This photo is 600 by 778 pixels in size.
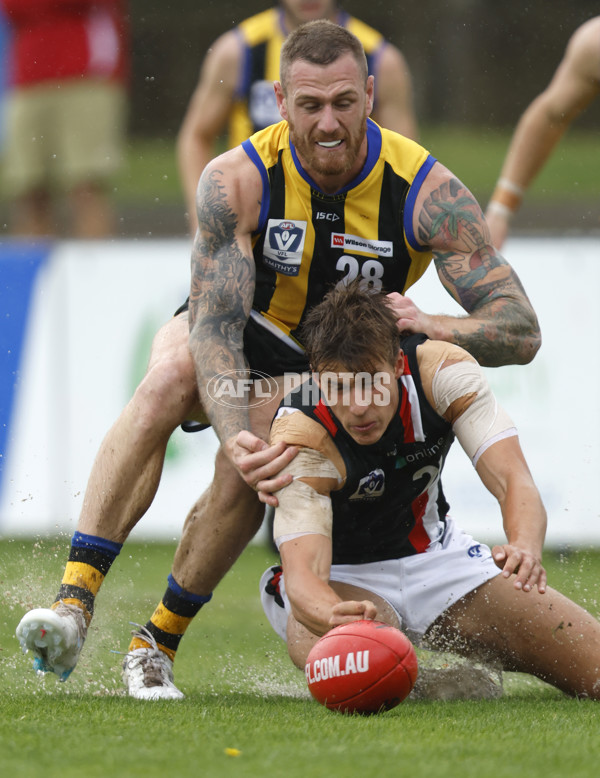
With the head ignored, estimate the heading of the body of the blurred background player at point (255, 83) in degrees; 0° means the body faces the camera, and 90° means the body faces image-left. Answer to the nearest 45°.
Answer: approximately 0°

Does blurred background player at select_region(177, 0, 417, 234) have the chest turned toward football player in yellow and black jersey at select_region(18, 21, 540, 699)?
yes

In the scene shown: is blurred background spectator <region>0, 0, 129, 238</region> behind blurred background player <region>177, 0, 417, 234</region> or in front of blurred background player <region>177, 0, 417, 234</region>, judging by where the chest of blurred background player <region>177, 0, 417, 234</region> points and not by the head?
behind

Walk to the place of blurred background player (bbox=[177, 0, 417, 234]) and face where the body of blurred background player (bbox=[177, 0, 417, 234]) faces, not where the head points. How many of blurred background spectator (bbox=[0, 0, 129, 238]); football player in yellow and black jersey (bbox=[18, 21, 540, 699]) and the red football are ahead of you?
2

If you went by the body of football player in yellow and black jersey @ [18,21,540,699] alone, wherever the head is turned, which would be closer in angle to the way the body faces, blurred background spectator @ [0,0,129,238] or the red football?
the red football

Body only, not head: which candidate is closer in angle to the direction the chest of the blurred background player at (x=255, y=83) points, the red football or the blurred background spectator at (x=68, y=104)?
the red football

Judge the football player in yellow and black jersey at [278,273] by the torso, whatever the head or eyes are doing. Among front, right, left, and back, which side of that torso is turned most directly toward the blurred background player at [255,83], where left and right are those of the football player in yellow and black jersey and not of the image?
back

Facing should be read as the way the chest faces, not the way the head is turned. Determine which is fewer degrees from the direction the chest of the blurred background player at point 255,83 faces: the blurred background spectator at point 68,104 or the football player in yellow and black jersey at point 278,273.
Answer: the football player in yellow and black jersey

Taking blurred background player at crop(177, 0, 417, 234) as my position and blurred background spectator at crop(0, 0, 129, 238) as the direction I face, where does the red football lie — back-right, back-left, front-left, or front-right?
back-left

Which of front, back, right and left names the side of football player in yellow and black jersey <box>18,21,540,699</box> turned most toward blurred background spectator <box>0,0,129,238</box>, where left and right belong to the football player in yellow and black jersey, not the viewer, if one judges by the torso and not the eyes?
back

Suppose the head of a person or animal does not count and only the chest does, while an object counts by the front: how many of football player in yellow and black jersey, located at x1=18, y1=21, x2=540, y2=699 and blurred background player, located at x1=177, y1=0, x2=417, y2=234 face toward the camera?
2
